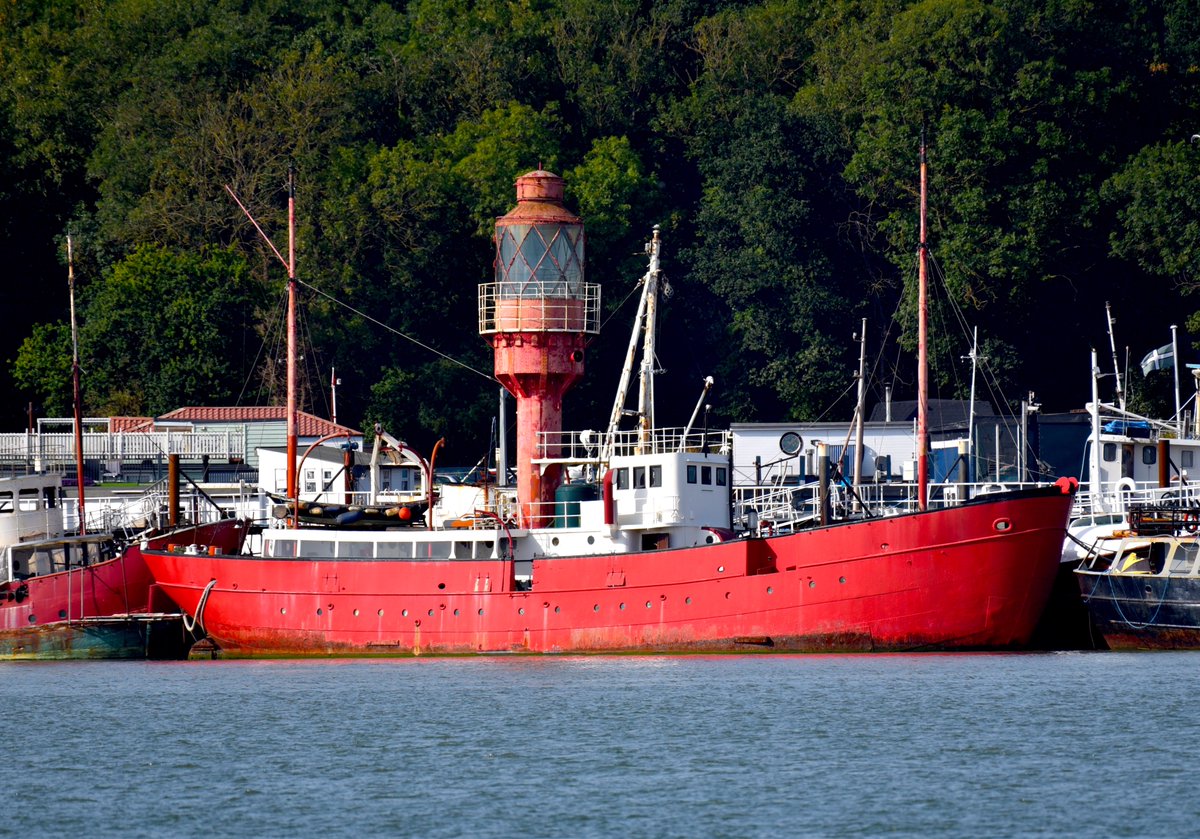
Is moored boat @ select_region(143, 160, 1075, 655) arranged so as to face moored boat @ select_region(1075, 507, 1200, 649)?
yes

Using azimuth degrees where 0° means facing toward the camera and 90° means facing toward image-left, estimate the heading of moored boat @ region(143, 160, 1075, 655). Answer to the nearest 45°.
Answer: approximately 270°

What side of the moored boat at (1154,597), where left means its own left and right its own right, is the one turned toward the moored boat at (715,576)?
front

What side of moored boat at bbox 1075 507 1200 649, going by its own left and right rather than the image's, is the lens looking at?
left

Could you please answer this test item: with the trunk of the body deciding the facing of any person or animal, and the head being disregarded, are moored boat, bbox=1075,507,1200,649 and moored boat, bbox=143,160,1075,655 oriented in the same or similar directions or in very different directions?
very different directions
